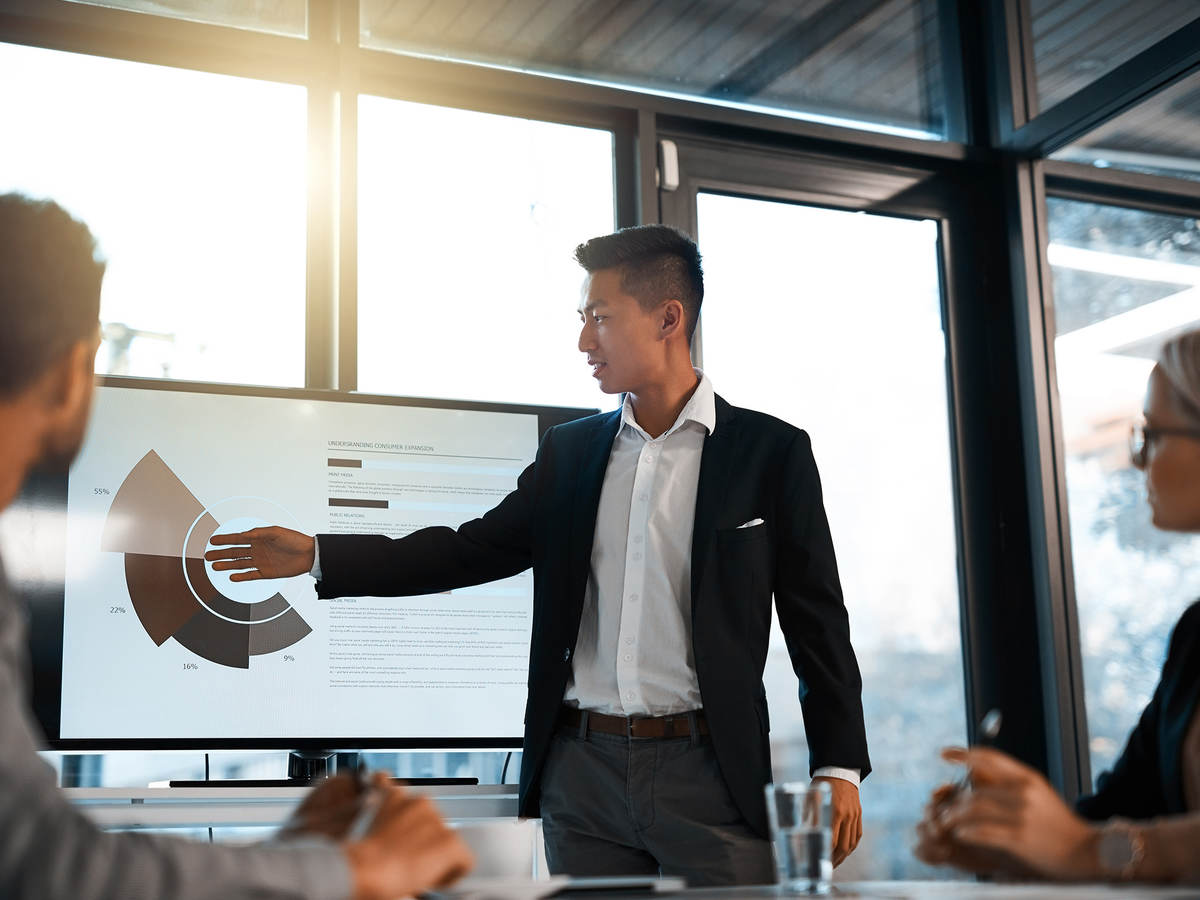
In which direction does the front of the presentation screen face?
toward the camera

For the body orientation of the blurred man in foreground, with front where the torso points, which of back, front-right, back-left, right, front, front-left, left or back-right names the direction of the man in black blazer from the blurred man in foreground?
front

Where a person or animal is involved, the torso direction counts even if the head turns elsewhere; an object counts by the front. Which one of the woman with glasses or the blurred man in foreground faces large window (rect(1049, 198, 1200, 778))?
the blurred man in foreground

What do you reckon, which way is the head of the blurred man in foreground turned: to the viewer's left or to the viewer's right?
to the viewer's right

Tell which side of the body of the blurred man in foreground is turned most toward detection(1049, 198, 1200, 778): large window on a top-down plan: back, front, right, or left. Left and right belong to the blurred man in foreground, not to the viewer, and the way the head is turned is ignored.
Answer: front

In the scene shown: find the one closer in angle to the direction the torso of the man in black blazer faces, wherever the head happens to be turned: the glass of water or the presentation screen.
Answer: the glass of water

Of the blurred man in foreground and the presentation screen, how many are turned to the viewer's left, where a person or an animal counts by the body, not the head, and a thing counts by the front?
0

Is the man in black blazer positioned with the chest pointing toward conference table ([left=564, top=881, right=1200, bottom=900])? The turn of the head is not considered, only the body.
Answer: yes

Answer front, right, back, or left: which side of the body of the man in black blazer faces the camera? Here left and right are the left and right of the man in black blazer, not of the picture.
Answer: front

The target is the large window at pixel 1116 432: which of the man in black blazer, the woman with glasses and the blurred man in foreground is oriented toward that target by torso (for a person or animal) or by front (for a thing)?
the blurred man in foreground

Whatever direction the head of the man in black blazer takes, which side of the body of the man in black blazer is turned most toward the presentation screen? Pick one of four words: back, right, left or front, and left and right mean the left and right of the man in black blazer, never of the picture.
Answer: right

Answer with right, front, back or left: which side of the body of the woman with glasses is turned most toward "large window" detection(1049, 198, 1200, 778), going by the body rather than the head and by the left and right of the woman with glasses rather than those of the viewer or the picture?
right

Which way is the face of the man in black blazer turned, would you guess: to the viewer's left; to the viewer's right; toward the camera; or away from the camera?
to the viewer's left

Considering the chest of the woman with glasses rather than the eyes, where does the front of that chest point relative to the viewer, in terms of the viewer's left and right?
facing to the left of the viewer

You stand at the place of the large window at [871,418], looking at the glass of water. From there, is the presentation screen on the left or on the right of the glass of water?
right

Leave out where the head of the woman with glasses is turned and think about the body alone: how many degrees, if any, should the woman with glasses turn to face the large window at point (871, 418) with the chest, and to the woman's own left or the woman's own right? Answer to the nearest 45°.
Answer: approximately 90° to the woman's own right

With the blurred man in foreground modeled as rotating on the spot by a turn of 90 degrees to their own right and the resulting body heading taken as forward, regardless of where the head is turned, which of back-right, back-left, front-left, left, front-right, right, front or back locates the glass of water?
front-left

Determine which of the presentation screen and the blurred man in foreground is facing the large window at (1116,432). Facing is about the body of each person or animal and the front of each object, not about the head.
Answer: the blurred man in foreground

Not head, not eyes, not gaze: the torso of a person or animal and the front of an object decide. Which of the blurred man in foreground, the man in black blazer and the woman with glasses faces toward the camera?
the man in black blazer

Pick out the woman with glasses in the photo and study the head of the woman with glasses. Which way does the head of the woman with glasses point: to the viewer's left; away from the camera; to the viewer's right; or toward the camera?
to the viewer's left
